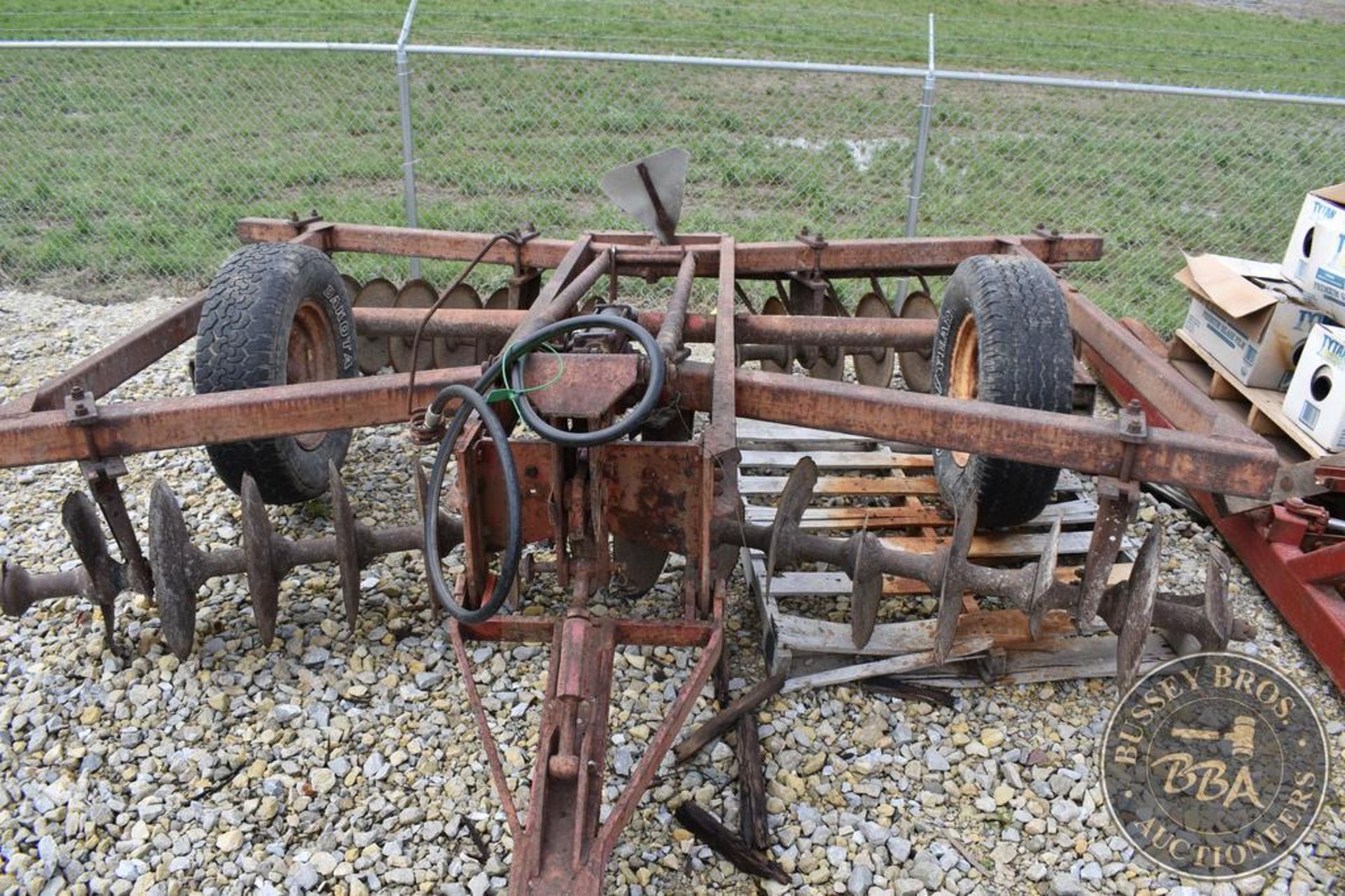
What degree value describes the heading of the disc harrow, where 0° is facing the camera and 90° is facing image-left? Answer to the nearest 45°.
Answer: approximately 0°

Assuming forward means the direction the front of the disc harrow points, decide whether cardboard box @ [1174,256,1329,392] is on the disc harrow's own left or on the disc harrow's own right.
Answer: on the disc harrow's own left

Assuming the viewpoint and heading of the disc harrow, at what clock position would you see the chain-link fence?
The chain-link fence is roughly at 6 o'clock from the disc harrow.

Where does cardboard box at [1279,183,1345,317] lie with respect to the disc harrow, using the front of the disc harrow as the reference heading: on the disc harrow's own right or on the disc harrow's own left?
on the disc harrow's own left

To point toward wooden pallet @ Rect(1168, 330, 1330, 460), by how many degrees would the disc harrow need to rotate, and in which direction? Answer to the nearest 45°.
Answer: approximately 135° to its left
